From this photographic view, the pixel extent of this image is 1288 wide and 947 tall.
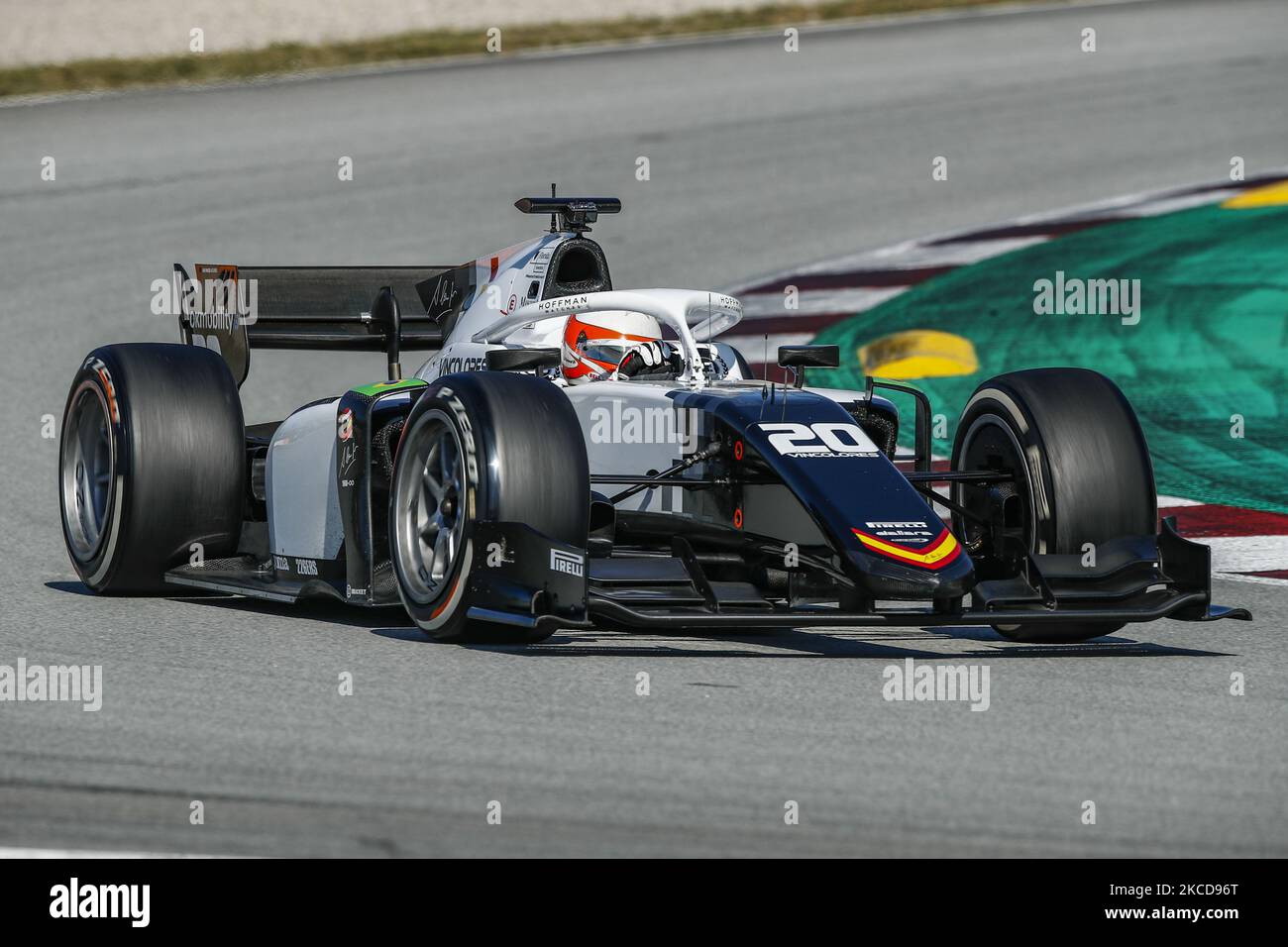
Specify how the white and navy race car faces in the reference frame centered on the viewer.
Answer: facing the viewer and to the right of the viewer
